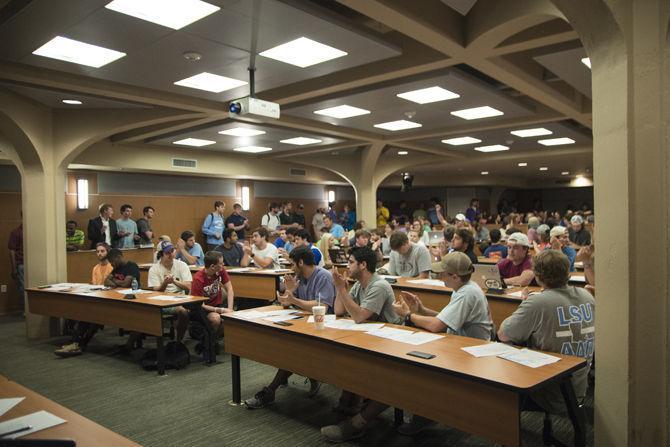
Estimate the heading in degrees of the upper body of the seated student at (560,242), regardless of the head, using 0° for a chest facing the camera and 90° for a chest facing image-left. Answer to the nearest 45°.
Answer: approximately 45°

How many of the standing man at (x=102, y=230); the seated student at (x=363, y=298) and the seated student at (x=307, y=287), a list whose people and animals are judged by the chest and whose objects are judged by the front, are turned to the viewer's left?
2

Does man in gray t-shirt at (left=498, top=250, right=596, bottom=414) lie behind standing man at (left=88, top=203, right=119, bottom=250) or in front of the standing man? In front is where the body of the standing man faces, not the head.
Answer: in front

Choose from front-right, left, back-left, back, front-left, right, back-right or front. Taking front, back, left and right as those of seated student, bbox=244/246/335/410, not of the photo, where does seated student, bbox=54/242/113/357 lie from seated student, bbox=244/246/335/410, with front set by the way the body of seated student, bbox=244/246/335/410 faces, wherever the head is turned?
front-right

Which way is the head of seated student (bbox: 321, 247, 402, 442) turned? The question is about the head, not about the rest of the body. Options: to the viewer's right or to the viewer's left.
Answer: to the viewer's left

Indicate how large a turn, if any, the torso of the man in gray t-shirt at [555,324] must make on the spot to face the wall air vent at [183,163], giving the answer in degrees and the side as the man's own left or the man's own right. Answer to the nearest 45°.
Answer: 0° — they already face it

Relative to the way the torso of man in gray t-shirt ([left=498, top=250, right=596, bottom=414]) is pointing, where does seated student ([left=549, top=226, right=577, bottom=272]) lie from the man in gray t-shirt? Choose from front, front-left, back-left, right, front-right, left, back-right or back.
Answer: front-right

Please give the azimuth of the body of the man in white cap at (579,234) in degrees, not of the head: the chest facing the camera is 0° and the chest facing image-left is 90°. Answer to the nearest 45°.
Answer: approximately 45°

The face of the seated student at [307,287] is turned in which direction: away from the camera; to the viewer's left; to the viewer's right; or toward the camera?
to the viewer's left

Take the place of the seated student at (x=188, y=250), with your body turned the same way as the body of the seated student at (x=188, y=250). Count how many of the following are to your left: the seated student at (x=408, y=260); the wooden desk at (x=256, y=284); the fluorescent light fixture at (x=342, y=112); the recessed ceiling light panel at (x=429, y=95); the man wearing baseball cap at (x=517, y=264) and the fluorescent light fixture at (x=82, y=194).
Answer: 5

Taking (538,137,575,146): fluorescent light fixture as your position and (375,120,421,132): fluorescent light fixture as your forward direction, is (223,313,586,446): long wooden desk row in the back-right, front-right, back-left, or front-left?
front-left

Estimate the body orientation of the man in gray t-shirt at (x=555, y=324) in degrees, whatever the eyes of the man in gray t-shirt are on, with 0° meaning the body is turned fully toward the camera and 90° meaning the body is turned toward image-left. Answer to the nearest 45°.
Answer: approximately 135°

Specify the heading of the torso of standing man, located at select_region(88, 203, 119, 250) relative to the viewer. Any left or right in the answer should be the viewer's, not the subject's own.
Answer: facing the viewer and to the right of the viewer

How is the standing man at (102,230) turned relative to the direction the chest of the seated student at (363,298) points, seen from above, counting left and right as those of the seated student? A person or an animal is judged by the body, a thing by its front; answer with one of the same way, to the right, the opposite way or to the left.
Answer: the opposite way
